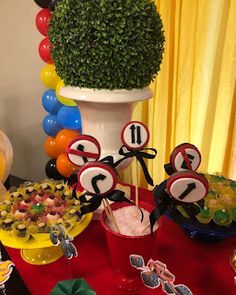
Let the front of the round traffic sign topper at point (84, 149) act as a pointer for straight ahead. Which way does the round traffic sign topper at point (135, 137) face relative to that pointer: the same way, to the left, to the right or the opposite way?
the same way

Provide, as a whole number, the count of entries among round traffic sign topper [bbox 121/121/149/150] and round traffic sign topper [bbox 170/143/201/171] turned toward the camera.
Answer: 2

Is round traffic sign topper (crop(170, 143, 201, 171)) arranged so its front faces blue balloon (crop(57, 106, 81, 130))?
no

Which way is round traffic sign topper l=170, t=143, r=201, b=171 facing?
toward the camera

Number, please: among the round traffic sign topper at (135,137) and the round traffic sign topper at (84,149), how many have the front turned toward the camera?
2

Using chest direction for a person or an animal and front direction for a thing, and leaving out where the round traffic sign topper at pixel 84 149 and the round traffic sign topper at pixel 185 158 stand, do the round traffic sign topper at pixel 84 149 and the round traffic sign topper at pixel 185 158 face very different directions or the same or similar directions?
same or similar directions

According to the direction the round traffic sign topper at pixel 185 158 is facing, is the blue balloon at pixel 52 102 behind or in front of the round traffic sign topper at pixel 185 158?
behind

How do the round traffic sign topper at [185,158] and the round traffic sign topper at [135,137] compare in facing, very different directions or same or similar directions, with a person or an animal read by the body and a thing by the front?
same or similar directions

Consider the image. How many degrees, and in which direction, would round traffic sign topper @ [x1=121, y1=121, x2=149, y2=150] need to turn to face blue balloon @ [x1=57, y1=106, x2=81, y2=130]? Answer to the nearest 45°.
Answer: approximately 180°

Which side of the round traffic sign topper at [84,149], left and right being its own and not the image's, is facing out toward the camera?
front
